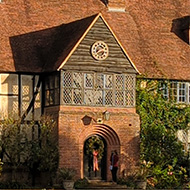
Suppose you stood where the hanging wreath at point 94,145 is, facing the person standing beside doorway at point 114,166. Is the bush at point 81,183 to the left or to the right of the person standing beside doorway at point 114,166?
right

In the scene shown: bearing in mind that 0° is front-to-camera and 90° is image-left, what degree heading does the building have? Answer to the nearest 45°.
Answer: approximately 0°
